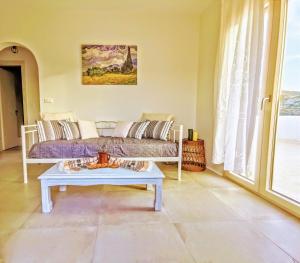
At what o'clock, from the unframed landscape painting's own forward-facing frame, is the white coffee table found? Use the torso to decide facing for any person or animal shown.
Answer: The white coffee table is roughly at 12 o'clock from the unframed landscape painting.

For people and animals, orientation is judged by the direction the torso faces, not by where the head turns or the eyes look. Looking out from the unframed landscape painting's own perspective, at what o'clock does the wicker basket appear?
The wicker basket is roughly at 10 o'clock from the unframed landscape painting.

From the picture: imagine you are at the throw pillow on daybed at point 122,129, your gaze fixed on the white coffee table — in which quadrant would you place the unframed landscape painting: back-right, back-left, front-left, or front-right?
back-right

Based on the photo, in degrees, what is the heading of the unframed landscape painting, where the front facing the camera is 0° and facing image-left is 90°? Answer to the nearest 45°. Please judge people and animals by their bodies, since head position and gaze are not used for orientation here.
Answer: approximately 0°

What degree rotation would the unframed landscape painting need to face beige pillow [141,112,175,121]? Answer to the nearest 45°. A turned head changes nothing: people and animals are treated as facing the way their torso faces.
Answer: approximately 90° to its left
